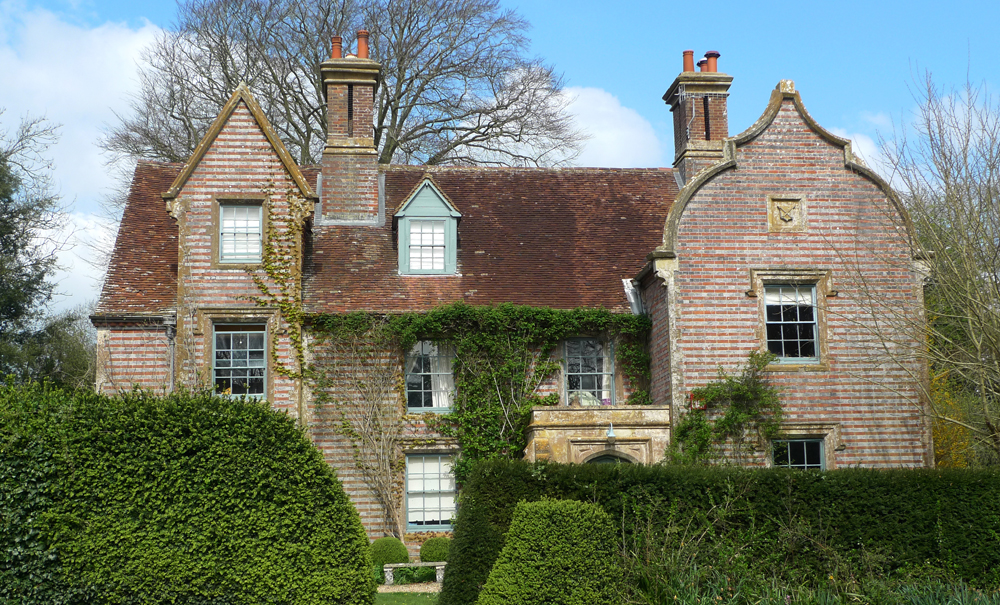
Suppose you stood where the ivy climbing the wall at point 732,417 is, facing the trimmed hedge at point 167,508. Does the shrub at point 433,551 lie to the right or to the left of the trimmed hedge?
right

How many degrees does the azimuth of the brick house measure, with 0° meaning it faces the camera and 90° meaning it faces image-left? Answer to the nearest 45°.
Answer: approximately 0°

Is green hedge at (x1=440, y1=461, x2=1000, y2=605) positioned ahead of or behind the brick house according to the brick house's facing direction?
ahead

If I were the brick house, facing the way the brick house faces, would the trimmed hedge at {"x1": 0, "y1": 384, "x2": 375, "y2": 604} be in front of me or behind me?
in front

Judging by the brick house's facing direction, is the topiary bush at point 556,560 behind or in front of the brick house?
in front
